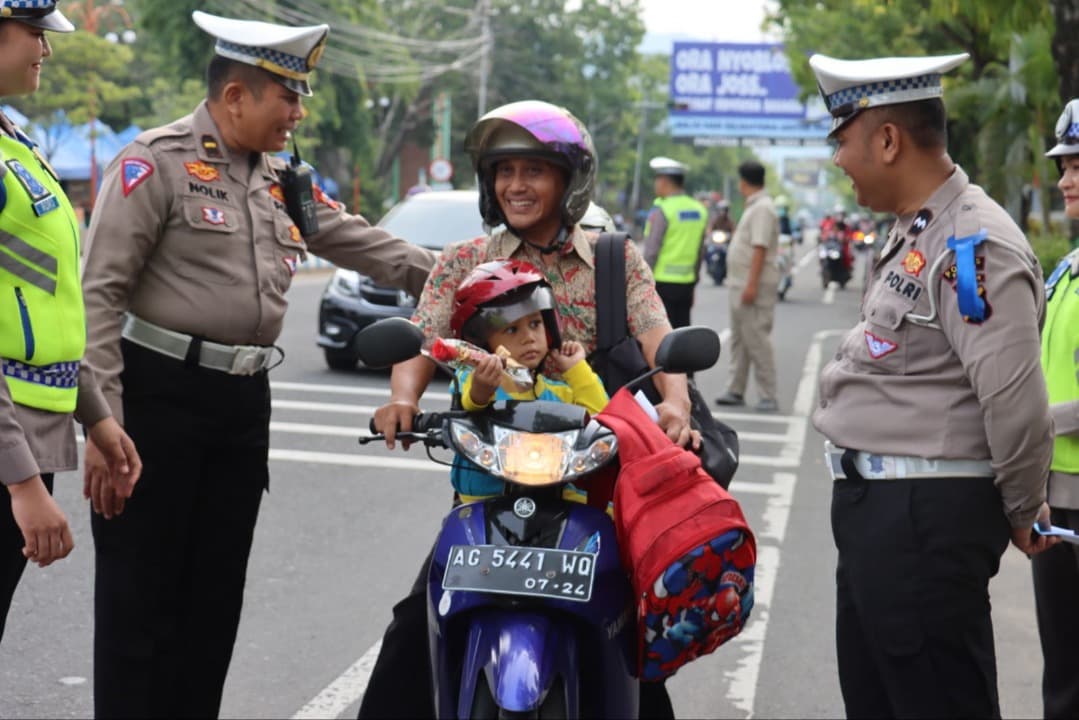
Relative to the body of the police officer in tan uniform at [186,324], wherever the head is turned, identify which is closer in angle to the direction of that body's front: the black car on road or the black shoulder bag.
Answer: the black shoulder bag

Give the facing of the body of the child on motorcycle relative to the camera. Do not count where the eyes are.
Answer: toward the camera

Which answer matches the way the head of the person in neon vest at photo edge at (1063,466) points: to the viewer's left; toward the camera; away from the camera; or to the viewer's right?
to the viewer's left

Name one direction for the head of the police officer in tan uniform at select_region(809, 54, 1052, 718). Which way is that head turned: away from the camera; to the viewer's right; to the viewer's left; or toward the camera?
to the viewer's left

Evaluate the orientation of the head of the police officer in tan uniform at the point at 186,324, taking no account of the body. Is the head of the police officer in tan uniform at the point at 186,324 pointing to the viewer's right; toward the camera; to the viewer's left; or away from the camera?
to the viewer's right

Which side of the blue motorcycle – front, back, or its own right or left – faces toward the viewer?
front

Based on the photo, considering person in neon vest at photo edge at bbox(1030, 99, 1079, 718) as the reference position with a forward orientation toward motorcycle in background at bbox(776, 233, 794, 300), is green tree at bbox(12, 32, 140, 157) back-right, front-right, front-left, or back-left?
front-left

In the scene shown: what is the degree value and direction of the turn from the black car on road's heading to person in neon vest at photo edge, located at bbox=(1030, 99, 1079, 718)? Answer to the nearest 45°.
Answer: approximately 45° to its left

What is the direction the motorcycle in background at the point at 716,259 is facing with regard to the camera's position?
facing the viewer

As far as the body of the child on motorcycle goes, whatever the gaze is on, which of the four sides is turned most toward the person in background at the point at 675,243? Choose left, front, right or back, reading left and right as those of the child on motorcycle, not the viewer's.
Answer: back

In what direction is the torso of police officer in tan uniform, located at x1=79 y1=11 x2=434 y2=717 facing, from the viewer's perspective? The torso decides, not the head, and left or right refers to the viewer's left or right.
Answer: facing the viewer and to the right of the viewer

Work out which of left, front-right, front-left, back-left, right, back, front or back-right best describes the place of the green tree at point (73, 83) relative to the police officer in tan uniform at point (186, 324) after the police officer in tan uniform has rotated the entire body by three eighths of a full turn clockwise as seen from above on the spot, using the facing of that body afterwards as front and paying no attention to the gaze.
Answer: right

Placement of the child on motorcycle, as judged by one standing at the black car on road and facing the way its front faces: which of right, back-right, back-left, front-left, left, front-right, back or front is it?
front-left

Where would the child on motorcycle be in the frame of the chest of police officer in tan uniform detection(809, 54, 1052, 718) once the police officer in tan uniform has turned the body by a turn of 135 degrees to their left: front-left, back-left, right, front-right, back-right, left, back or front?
back

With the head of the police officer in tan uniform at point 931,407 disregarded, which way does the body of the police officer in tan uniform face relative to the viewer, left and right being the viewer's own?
facing the viewer and to the left of the viewer
